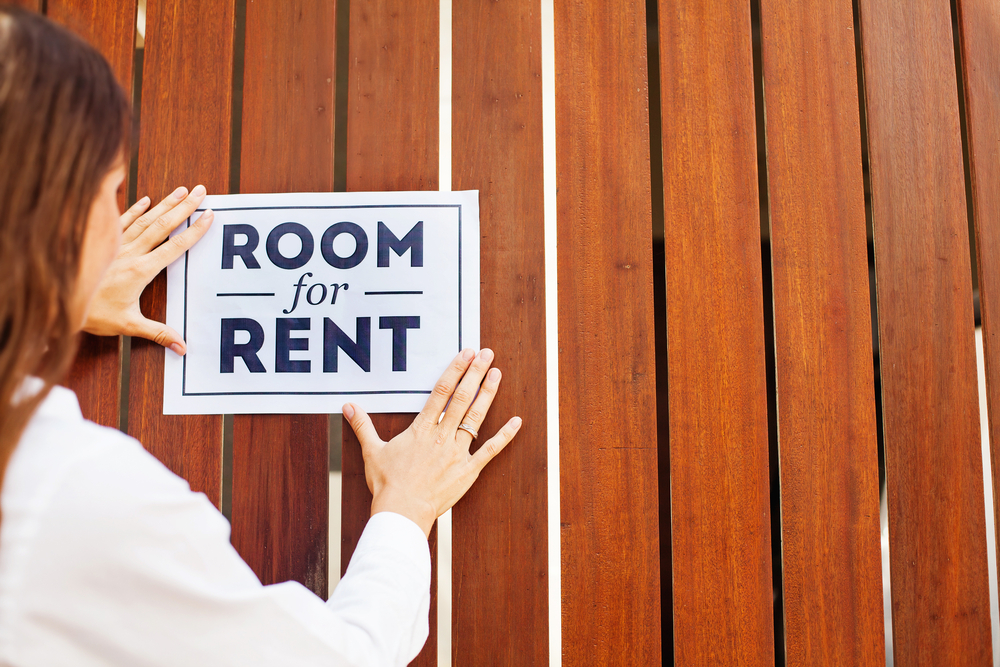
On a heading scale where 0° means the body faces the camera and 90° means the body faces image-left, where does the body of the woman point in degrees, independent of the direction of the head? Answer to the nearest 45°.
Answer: approximately 225°

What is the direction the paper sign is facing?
toward the camera

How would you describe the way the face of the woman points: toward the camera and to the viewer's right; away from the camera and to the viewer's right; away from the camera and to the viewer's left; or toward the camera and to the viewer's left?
away from the camera and to the viewer's right
